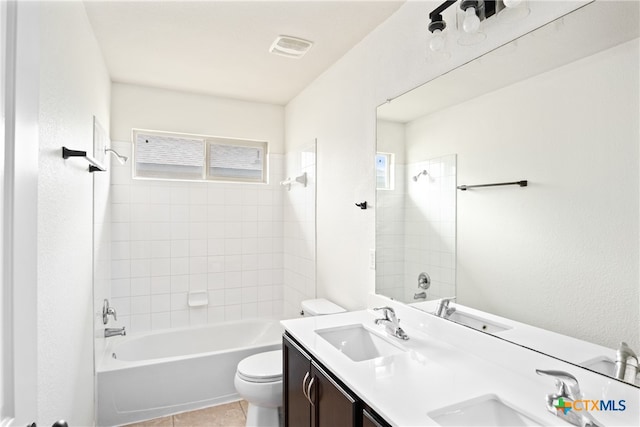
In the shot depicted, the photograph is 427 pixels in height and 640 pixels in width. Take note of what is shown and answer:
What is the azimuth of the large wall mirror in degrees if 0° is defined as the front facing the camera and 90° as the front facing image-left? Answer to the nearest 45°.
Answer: approximately 45°

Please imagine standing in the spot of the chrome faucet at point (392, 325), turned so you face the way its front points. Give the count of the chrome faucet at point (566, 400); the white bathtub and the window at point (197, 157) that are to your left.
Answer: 1

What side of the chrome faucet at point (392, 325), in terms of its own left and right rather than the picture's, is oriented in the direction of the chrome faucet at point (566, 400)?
left

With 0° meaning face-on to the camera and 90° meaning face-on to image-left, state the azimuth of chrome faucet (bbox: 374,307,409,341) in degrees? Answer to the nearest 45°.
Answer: approximately 45°

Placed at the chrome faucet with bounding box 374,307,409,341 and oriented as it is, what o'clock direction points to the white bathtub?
The white bathtub is roughly at 2 o'clock from the chrome faucet.

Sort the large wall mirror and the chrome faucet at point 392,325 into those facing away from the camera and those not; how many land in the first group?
0
